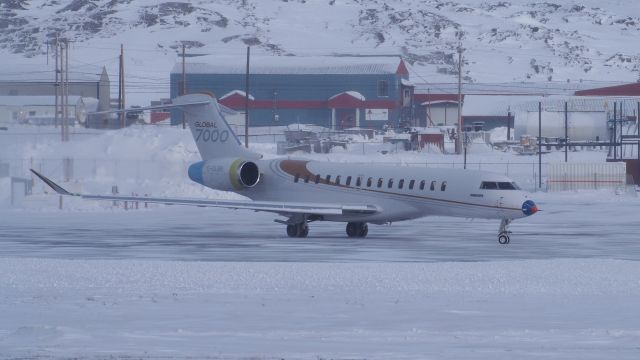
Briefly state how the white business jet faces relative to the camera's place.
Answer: facing the viewer and to the right of the viewer
